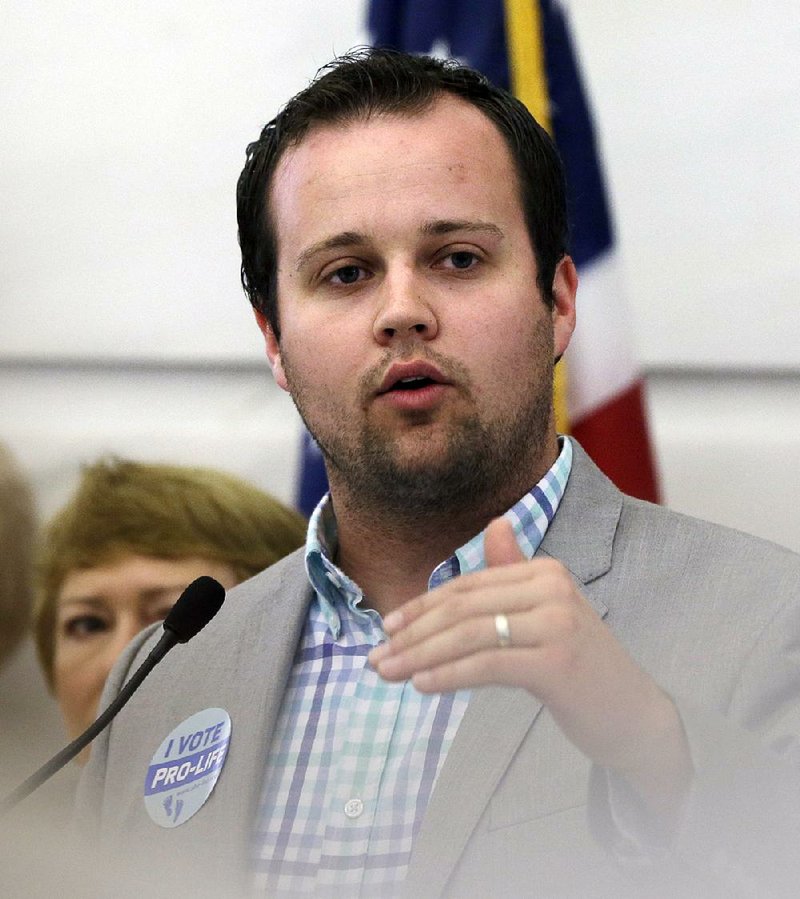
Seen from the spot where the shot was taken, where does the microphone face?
facing to the right of the viewer

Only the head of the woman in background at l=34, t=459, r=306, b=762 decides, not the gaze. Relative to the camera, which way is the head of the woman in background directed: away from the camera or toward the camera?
toward the camera

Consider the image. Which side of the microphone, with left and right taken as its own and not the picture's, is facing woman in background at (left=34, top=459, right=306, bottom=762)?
left

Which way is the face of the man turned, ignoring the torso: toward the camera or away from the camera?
toward the camera

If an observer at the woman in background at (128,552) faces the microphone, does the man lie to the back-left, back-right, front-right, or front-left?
front-left
